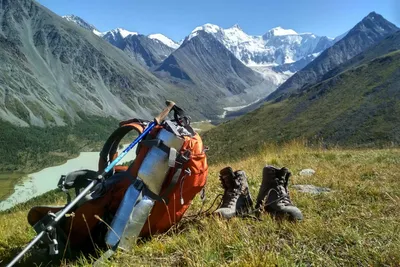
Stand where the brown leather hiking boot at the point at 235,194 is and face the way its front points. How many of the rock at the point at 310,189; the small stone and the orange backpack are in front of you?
1

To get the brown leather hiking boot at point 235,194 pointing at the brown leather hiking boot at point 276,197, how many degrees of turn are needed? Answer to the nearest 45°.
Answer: approximately 90° to its left

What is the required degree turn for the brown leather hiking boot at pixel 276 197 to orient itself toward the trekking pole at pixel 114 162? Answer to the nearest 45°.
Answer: approximately 90° to its right

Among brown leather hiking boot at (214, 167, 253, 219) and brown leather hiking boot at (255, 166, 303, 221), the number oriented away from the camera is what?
0

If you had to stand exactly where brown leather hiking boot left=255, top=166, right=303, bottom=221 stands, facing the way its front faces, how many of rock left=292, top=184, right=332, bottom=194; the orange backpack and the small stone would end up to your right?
1

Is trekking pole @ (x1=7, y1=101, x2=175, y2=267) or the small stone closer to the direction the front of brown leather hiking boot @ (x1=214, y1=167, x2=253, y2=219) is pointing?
the trekking pole

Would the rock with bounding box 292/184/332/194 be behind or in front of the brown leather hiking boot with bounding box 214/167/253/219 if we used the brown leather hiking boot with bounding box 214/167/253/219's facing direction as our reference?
behind

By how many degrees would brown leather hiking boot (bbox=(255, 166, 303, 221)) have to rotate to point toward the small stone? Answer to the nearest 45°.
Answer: approximately 135° to its left

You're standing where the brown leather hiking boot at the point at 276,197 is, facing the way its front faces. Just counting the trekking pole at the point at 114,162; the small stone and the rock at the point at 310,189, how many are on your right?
1

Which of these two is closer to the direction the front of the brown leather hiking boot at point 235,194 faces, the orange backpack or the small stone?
the orange backpack

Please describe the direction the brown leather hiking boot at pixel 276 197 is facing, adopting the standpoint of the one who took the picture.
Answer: facing the viewer and to the right of the viewer

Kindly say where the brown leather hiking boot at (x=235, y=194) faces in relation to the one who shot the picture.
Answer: facing the viewer and to the left of the viewer
